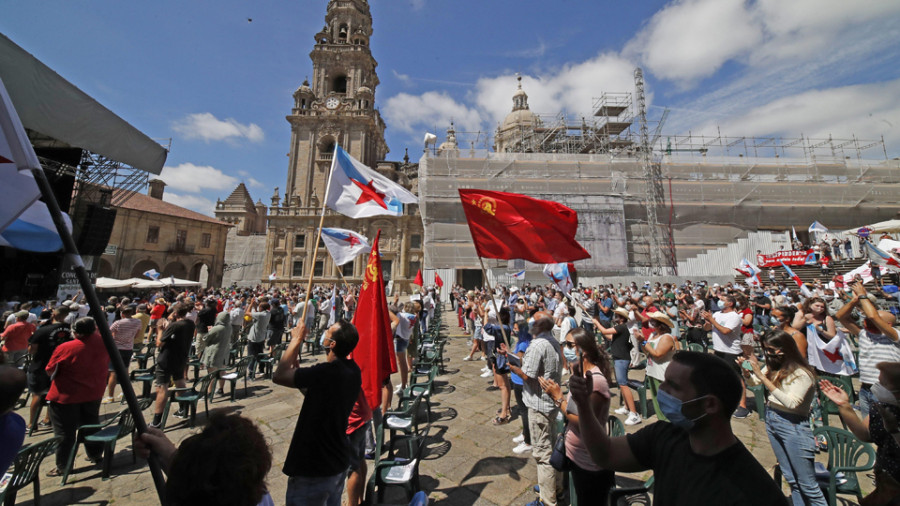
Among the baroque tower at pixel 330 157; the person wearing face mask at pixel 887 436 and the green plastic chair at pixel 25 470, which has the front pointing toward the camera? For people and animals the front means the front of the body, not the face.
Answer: the baroque tower

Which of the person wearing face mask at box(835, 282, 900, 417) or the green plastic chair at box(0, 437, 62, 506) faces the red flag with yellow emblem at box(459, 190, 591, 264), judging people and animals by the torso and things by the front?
the person wearing face mask

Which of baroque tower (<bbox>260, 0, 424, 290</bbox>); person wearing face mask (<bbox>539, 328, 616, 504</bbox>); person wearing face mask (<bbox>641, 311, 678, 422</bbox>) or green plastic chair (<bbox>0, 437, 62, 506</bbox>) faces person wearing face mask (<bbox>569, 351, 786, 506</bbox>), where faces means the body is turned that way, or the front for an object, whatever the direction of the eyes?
the baroque tower

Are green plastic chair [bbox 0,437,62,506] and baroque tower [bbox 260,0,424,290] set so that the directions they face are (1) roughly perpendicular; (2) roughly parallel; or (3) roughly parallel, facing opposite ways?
roughly perpendicular

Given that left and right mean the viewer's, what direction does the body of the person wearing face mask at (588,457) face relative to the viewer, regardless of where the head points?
facing to the left of the viewer

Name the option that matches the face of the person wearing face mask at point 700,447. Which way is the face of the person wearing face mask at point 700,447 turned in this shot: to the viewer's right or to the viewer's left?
to the viewer's left

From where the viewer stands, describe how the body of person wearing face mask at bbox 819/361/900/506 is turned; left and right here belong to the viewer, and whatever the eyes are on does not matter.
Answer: facing to the left of the viewer

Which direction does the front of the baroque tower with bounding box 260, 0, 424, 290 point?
toward the camera

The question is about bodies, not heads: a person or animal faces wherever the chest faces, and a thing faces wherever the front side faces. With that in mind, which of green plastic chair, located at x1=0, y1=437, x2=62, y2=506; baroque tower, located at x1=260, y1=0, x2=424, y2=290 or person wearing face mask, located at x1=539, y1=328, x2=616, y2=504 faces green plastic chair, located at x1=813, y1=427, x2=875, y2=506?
the baroque tower

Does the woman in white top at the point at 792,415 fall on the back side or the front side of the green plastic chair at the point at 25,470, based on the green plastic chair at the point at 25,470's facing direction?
on the back side

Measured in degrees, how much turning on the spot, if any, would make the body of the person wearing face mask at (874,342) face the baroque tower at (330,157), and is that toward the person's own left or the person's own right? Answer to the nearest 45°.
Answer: approximately 45° to the person's own right

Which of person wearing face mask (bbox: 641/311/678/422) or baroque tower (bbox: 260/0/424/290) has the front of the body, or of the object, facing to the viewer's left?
the person wearing face mask

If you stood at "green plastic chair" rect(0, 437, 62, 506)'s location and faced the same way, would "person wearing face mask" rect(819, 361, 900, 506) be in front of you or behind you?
behind

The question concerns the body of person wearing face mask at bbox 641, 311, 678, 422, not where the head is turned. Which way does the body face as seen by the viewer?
to the viewer's left

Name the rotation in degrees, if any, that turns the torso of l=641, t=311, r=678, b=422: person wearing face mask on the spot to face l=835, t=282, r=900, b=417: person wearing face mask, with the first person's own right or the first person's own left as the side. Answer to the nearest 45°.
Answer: approximately 180°

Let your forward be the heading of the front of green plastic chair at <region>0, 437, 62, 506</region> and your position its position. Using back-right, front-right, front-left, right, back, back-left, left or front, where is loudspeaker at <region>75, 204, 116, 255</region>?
front-right

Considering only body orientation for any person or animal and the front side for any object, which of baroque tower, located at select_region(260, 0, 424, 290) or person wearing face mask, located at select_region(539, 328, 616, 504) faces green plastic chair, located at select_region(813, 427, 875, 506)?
the baroque tower
